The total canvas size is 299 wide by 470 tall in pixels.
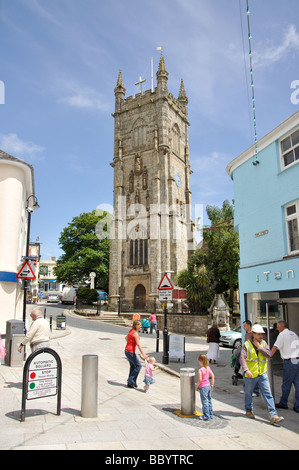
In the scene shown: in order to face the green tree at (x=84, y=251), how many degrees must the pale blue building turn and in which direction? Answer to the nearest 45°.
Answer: approximately 90° to its right

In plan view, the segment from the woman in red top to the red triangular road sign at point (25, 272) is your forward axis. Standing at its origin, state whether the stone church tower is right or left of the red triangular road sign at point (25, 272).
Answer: right

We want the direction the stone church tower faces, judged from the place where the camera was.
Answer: facing the viewer and to the left of the viewer

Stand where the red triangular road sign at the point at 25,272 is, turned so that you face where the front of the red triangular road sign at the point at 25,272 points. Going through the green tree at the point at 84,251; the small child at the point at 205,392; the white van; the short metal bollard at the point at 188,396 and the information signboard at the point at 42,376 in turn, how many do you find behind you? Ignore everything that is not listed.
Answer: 2

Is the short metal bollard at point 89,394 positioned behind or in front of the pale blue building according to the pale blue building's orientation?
in front

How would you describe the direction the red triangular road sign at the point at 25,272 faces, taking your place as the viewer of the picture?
facing the viewer

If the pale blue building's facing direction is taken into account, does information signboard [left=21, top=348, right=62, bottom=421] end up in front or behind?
in front

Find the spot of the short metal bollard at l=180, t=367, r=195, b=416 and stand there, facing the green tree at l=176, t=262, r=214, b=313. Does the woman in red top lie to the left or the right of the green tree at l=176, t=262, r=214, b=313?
left

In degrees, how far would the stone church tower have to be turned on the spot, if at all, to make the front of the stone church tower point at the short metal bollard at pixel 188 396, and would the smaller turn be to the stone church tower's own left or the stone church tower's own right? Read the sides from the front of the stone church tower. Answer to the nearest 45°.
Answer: approximately 45° to the stone church tower's own left

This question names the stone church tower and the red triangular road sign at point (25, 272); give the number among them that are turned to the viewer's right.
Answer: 0

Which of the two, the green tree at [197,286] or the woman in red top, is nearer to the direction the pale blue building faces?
the woman in red top

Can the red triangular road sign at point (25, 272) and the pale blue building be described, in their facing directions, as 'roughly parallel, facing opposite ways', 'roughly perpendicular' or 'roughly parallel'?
roughly perpendicular

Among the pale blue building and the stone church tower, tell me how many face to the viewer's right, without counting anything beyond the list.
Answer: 0

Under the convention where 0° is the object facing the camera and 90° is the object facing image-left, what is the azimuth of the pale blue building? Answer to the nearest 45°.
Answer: approximately 45°

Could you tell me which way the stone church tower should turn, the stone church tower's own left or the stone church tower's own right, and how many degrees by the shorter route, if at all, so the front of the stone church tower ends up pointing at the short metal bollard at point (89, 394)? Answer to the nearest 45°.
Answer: approximately 45° to the stone church tower's own left

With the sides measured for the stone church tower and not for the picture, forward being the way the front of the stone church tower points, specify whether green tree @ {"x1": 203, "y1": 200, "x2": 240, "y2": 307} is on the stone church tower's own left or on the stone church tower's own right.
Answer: on the stone church tower's own left

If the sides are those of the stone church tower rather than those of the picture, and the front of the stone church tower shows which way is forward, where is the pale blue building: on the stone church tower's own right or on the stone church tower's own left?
on the stone church tower's own left

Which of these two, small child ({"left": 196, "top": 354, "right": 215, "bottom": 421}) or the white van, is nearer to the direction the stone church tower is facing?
the small child
